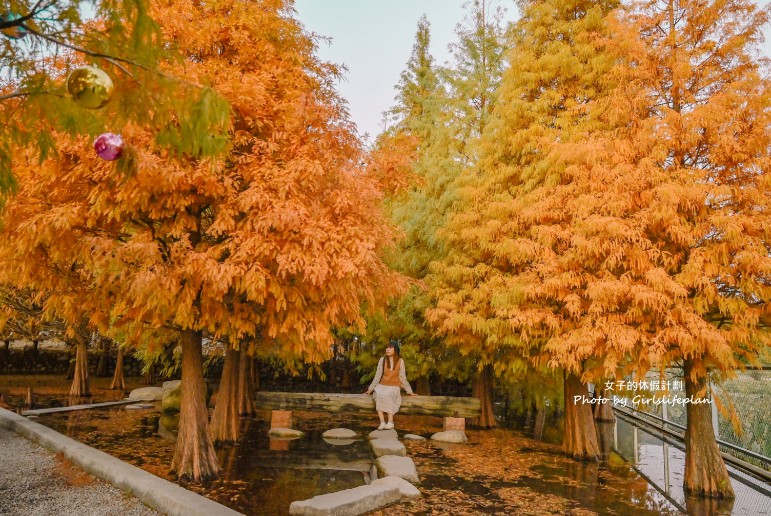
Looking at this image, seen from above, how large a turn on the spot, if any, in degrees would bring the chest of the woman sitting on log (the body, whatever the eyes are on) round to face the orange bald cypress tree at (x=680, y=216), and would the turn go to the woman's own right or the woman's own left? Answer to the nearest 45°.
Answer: approximately 45° to the woman's own left

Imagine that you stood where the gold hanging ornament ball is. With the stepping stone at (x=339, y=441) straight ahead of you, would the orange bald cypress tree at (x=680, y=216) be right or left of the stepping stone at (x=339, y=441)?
right

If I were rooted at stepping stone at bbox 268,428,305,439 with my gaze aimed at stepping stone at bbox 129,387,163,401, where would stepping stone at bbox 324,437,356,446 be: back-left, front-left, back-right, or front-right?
back-right

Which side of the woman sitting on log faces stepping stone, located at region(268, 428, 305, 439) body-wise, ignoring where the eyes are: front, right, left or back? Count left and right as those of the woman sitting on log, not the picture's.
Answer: right

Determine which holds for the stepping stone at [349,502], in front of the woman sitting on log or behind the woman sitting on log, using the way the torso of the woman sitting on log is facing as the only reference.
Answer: in front

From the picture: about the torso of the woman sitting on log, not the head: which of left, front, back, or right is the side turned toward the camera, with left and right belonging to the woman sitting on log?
front
